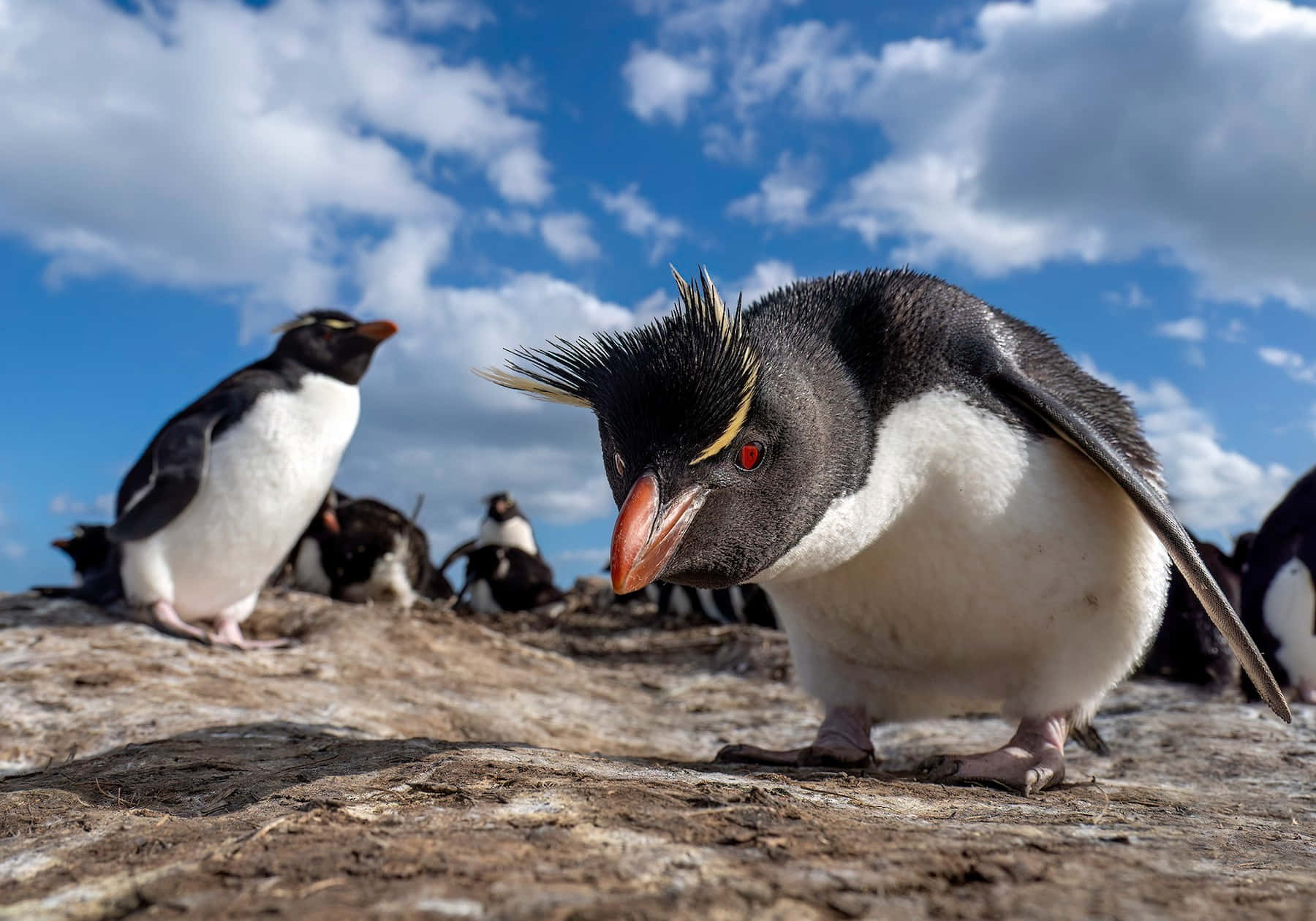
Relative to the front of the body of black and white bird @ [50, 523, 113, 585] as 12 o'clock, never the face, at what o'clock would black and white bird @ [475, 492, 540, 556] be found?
black and white bird @ [475, 492, 540, 556] is roughly at 5 o'clock from black and white bird @ [50, 523, 113, 585].

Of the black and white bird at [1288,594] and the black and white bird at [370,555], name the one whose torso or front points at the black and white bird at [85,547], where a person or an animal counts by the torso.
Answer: the black and white bird at [370,555]

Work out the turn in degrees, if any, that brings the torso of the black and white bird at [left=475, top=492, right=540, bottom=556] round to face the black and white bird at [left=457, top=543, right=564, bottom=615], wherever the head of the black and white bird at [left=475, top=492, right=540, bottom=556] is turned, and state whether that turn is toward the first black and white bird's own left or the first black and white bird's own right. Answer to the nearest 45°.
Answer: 0° — it already faces it

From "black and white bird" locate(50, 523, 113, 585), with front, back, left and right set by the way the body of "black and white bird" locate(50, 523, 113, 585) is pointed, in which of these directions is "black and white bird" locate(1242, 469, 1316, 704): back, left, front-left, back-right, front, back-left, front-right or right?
back-left

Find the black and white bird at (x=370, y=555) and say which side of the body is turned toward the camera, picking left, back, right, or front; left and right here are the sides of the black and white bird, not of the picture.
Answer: left

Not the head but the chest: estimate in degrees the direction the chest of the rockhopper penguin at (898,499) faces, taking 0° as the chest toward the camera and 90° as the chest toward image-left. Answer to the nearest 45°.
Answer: approximately 45°

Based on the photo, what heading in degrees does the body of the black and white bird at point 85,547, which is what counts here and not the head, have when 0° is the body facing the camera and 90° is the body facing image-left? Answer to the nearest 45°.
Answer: approximately 90°
